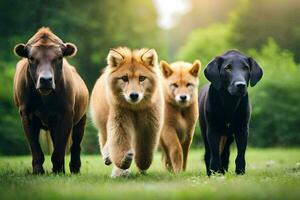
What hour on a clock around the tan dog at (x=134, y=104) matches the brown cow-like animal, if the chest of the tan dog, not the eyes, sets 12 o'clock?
The brown cow-like animal is roughly at 3 o'clock from the tan dog.

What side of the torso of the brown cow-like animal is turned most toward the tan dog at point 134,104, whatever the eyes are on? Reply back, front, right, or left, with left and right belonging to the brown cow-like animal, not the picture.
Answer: left

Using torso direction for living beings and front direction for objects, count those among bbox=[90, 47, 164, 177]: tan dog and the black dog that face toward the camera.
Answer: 2

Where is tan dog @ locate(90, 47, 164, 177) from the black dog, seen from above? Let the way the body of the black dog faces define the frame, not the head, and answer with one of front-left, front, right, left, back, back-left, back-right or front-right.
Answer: right

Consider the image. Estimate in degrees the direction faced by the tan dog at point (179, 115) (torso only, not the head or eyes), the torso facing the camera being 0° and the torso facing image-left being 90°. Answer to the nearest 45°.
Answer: approximately 0°

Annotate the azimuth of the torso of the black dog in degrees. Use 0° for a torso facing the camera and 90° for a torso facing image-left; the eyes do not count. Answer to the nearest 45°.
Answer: approximately 0°

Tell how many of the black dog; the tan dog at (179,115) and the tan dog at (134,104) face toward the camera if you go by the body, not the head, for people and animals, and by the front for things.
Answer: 3

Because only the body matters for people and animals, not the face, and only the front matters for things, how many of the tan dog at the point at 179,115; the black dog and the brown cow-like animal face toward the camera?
3

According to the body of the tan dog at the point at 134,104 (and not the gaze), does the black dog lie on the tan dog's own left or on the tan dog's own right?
on the tan dog's own left

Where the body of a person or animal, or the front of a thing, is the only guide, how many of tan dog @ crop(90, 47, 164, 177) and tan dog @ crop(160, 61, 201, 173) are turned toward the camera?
2
